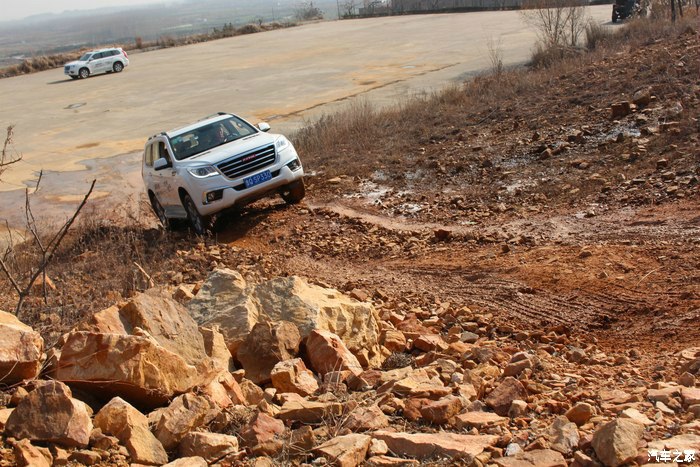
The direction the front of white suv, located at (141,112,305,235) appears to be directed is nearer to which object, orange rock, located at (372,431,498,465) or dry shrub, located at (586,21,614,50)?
the orange rock

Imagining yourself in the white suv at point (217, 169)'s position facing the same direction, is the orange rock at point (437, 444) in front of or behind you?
in front

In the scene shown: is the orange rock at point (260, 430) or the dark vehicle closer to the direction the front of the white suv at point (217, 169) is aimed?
the orange rock

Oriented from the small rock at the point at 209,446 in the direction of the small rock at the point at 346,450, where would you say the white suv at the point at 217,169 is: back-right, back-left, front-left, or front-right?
back-left

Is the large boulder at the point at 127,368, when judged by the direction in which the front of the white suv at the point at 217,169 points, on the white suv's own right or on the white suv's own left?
on the white suv's own right

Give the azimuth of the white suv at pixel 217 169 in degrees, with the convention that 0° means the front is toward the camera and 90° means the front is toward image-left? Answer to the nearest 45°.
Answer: approximately 315°

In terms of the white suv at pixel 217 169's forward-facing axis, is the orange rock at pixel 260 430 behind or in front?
in front

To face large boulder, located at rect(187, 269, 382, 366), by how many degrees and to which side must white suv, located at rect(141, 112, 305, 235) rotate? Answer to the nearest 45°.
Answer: approximately 45° to its right

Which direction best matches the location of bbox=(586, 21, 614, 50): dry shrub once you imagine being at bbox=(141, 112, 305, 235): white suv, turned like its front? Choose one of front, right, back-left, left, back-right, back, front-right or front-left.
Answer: left

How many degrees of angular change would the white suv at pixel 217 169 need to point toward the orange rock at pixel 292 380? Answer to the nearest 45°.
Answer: approximately 45° to its right

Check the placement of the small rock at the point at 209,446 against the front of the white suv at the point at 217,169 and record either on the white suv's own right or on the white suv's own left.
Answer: on the white suv's own right
